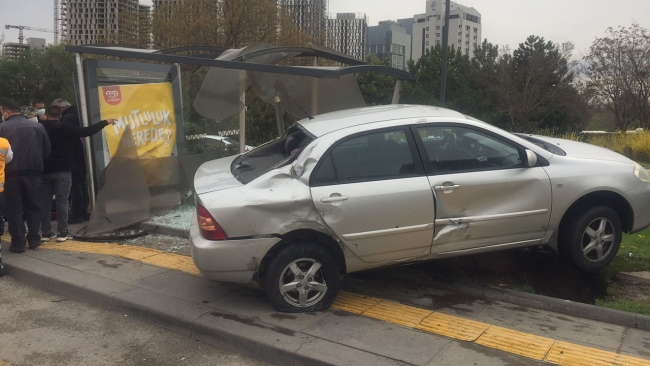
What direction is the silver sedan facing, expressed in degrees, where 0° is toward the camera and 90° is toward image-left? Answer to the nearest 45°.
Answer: approximately 270°

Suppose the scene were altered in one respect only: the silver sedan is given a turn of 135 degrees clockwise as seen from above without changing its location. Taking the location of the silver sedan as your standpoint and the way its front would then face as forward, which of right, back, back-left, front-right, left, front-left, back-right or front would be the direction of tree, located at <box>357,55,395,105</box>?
back-right

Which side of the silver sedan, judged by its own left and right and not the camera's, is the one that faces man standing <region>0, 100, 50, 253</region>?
back

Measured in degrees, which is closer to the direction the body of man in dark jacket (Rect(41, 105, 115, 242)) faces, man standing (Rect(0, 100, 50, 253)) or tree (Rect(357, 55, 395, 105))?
the tree

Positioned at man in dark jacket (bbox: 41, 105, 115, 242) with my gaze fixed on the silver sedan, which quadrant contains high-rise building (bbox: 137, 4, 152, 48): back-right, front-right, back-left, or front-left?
back-left

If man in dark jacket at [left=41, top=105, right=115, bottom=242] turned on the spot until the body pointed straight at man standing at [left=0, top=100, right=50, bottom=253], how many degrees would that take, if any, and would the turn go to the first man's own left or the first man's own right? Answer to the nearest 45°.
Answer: approximately 135° to the first man's own left
